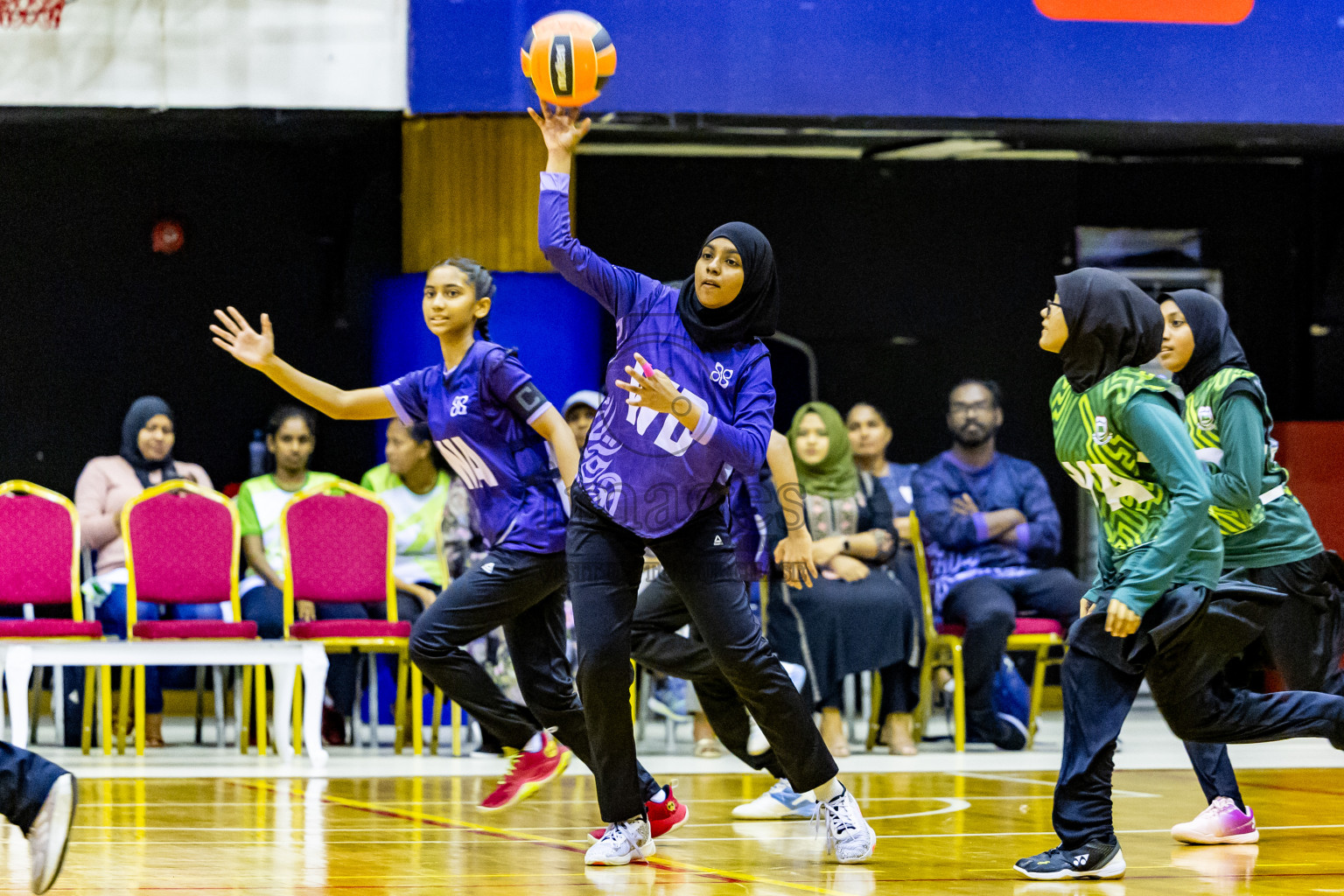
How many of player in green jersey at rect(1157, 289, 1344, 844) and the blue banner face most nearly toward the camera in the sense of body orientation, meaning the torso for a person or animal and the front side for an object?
1

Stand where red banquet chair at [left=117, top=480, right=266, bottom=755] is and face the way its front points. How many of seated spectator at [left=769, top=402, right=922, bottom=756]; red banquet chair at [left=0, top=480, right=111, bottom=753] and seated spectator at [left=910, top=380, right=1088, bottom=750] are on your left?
2

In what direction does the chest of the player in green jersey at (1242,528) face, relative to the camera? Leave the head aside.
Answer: to the viewer's left

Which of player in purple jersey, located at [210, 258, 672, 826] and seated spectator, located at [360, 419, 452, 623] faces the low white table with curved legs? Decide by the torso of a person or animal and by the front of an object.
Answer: the seated spectator

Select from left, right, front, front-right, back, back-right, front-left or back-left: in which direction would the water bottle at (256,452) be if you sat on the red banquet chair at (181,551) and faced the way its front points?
back

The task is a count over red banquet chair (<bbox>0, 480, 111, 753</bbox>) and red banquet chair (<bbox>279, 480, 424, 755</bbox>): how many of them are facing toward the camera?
2

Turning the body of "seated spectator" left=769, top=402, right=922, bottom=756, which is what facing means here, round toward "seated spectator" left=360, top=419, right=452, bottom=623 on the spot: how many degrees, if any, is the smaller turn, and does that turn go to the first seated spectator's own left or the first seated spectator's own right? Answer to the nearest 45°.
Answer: approximately 90° to the first seated spectator's own right
